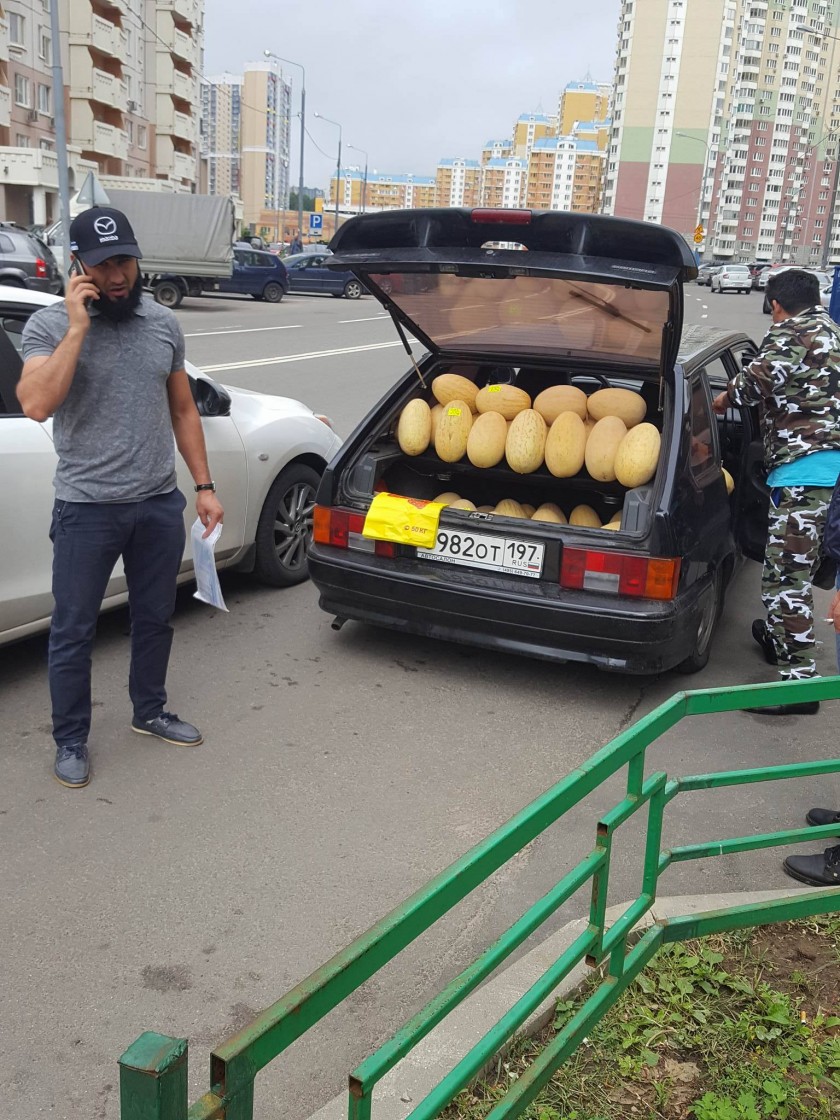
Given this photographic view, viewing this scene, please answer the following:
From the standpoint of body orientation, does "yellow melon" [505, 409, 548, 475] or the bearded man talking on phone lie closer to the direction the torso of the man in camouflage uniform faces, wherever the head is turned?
the yellow melon

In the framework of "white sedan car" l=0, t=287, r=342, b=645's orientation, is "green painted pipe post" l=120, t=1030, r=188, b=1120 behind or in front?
behind

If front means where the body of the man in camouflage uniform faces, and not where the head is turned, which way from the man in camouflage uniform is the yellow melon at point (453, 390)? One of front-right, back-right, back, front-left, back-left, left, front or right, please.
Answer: front-left

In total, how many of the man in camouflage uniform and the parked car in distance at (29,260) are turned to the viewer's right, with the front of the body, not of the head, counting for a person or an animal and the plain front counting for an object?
0

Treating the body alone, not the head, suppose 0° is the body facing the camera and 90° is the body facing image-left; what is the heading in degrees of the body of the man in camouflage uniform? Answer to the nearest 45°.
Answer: approximately 135°

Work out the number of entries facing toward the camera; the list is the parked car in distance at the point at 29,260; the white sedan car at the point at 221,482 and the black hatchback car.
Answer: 0

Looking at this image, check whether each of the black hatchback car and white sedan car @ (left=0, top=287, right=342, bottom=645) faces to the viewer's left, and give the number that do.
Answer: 0

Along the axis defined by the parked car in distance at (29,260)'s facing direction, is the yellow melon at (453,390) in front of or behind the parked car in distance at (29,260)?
behind

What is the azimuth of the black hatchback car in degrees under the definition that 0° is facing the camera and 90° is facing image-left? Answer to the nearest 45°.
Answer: approximately 225°

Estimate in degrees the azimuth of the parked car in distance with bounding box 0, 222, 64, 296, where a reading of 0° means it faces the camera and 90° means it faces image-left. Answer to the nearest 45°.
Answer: approximately 135°

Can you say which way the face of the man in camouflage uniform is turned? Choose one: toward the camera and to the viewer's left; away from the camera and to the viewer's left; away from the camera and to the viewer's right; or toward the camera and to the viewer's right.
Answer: away from the camera and to the viewer's left

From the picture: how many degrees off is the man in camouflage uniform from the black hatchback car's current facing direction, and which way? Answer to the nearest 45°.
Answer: approximately 135° to its right
